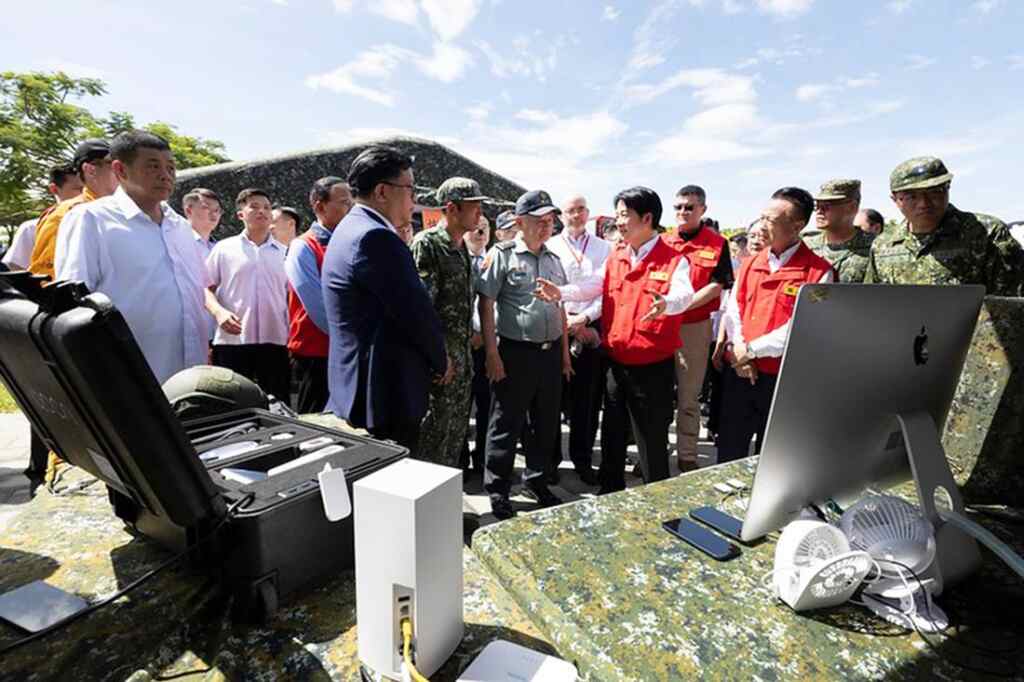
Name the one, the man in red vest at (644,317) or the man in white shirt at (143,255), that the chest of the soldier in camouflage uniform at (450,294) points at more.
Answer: the man in red vest

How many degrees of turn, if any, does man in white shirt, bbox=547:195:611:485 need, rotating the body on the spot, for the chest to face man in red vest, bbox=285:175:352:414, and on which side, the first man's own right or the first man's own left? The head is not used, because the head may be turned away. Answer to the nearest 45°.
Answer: approximately 45° to the first man's own right

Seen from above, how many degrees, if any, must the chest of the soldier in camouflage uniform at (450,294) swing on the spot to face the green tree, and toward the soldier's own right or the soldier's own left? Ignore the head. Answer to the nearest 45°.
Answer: approximately 180°

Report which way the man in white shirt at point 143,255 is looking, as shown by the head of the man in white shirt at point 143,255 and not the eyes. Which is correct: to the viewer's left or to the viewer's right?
to the viewer's right

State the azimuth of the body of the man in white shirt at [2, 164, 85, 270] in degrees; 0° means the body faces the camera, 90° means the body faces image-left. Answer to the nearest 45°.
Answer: approximately 315°

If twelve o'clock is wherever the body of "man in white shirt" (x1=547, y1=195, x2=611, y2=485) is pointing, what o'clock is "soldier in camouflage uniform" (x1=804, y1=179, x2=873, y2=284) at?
The soldier in camouflage uniform is roughly at 9 o'clock from the man in white shirt.

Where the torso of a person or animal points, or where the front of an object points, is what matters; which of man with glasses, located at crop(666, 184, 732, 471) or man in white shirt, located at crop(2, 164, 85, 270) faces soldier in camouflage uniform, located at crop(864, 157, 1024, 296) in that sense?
the man in white shirt

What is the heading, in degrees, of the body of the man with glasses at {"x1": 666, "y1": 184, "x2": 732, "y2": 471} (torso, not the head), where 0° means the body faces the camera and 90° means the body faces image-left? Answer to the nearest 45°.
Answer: approximately 45°

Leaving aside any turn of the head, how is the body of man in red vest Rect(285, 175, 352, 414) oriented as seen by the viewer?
to the viewer's right

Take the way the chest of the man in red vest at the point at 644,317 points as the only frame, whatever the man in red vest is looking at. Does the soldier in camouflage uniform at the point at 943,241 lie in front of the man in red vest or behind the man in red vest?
behind
